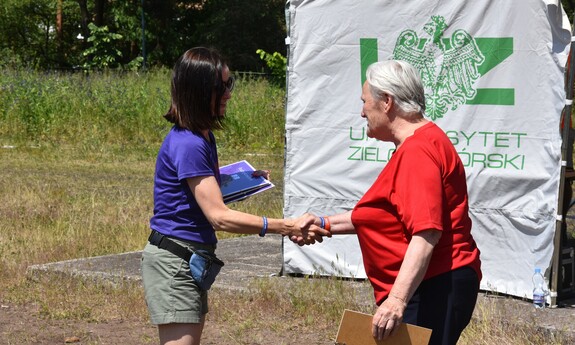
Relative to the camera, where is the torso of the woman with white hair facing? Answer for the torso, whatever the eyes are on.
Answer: to the viewer's left

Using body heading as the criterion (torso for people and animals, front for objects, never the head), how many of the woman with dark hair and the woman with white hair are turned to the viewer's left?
1

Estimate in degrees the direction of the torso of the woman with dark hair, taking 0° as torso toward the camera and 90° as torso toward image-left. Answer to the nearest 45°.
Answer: approximately 270°

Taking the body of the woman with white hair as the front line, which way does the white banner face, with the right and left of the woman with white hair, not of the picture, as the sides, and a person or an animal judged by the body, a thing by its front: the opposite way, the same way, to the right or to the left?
to the left

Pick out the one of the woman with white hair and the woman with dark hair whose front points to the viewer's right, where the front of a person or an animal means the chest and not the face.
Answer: the woman with dark hair

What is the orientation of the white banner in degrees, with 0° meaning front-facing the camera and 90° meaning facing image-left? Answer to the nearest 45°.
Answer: approximately 0°

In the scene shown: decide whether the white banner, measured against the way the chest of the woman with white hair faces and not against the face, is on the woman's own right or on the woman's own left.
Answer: on the woman's own right

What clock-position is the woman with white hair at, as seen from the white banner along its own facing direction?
The woman with white hair is roughly at 12 o'clock from the white banner.
